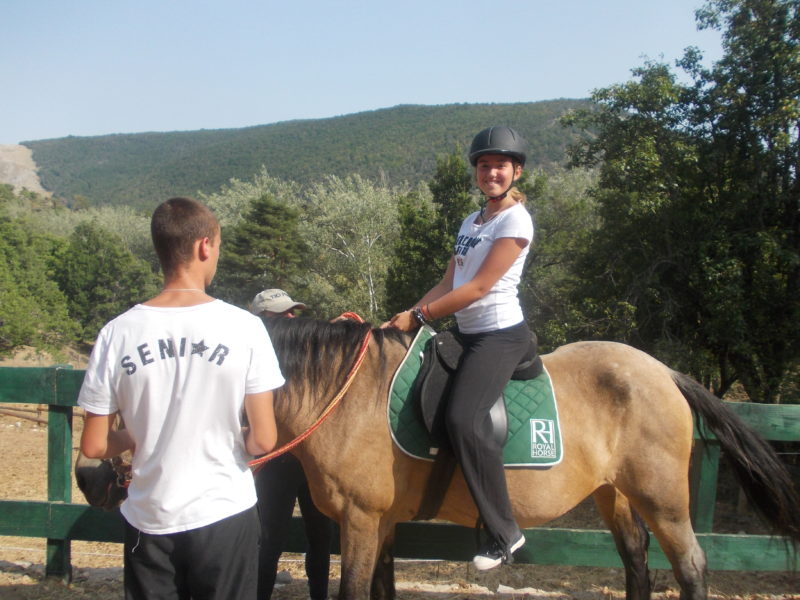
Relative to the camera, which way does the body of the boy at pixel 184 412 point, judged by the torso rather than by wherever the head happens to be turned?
away from the camera

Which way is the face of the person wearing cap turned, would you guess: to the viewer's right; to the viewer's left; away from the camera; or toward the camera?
to the viewer's right

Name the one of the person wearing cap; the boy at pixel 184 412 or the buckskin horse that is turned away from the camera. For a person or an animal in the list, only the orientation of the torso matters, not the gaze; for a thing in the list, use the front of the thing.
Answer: the boy

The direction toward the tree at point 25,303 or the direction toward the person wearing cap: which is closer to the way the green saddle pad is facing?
the person wearing cap

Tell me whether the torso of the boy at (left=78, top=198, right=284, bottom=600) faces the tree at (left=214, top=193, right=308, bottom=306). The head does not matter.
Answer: yes

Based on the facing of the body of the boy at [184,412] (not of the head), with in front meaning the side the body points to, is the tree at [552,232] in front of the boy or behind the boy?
in front

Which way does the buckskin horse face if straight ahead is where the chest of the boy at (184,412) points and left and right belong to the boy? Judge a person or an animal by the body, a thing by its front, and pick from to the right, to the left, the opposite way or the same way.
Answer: to the left

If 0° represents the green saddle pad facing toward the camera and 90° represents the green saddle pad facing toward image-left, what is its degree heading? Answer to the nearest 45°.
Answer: approximately 90°

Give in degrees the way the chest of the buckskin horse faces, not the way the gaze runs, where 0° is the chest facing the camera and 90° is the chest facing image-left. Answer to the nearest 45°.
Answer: approximately 90°
